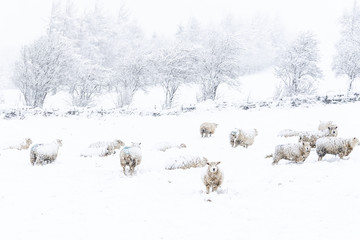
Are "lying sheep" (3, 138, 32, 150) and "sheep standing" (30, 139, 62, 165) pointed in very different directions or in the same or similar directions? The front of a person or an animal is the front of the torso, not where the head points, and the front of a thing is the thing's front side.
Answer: same or similar directions

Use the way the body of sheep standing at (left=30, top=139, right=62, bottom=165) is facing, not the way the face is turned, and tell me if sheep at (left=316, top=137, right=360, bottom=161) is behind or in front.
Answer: in front

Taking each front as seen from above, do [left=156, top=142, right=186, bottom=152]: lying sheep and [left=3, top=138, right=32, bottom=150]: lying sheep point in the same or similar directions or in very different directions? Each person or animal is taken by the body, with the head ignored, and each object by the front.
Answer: same or similar directions

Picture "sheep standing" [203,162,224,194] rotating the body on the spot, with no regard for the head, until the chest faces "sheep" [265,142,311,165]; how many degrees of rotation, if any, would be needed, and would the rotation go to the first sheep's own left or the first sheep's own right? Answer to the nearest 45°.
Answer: approximately 135° to the first sheep's own left

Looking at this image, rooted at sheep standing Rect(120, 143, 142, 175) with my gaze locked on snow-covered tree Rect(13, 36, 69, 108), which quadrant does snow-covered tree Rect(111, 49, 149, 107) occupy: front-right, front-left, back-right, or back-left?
front-right

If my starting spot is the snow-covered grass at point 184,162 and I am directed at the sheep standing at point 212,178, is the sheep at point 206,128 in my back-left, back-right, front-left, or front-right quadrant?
back-left

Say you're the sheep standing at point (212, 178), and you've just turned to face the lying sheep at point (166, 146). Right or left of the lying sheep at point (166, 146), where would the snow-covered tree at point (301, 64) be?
right

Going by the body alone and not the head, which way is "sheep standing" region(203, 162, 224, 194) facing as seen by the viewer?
toward the camera
